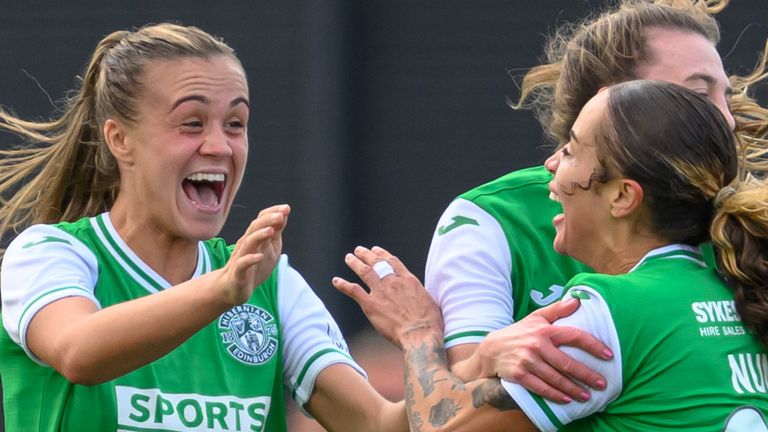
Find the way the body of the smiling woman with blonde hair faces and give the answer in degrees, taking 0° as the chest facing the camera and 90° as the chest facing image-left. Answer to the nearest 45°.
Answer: approximately 315°

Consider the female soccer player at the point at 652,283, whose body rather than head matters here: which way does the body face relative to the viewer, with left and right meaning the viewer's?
facing away from the viewer and to the left of the viewer

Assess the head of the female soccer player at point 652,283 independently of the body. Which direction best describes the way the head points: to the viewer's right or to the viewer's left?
to the viewer's left

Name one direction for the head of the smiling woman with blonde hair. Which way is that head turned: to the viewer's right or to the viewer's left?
to the viewer's right
